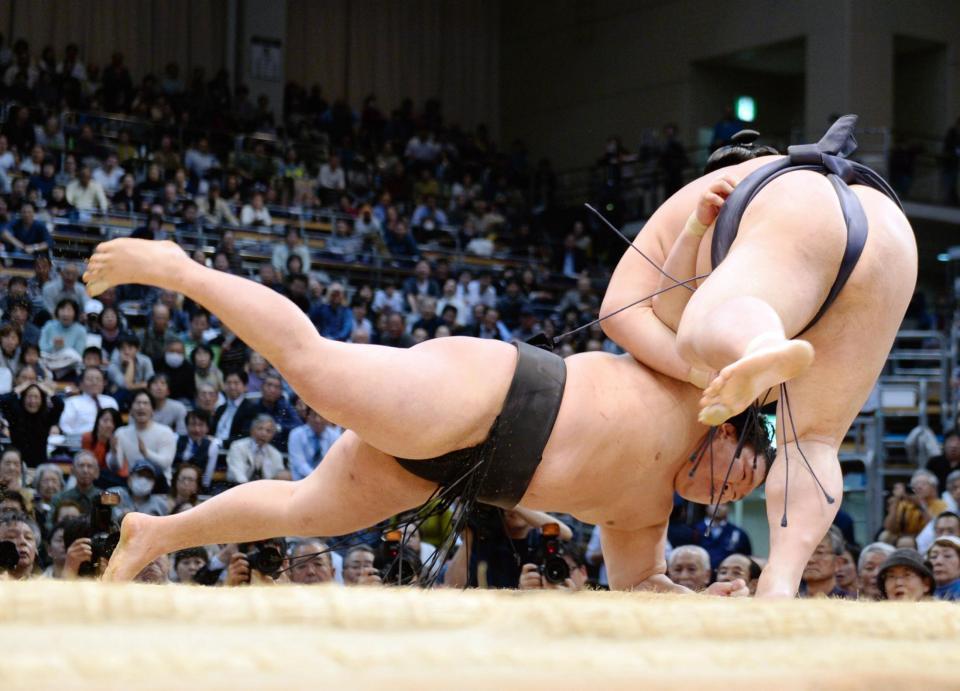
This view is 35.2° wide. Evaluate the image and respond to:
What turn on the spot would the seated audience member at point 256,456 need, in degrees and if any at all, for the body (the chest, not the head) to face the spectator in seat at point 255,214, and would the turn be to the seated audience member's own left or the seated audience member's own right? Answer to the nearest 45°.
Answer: approximately 180°

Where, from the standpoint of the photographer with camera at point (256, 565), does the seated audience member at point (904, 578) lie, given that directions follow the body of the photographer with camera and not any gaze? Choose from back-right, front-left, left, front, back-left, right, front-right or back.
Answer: left

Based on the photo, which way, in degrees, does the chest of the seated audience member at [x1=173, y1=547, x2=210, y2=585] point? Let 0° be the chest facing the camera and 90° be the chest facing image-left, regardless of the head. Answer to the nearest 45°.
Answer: approximately 315°

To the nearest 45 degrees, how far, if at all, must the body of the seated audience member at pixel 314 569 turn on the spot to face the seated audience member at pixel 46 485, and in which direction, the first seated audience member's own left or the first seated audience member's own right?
approximately 135° to the first seated audience member's own right

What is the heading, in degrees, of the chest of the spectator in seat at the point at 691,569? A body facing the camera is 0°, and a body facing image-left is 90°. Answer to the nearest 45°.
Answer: approximately 0°

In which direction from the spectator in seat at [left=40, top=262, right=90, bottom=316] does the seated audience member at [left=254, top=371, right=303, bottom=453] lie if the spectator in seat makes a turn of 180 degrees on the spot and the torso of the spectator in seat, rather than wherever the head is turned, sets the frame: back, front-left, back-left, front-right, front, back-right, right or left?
back-right

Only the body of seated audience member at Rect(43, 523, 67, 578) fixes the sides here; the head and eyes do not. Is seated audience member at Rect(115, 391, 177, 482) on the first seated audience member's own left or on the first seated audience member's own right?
on the first seated audience member's own left

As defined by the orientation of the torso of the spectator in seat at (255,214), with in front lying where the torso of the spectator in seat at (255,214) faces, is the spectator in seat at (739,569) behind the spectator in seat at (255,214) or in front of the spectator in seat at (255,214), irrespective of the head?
in front

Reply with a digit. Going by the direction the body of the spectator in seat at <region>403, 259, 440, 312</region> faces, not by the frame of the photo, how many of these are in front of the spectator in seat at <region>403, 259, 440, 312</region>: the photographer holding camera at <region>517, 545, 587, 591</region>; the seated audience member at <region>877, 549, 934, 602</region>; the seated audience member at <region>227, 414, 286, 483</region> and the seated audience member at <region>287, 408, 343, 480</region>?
4

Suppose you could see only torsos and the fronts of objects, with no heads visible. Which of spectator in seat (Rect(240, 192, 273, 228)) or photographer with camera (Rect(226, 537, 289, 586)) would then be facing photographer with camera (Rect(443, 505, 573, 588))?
the spectator in seat

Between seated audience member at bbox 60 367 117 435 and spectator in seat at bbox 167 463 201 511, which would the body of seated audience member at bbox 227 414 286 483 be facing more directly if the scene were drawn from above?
the spectator in seat
